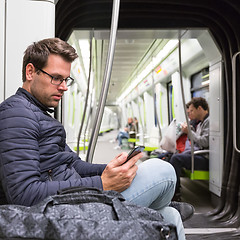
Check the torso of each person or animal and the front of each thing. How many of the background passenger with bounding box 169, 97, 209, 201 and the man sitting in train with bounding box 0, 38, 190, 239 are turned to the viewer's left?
1

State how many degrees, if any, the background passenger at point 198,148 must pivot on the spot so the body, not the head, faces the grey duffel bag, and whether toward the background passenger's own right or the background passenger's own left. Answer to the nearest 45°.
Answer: approximately 90° to the background passenger's own left

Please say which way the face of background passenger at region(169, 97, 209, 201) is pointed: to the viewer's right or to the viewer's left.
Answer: to the viewer's left

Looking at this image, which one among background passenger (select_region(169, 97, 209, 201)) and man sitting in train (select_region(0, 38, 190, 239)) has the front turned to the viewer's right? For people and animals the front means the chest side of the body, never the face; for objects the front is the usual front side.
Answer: the man sitting in train

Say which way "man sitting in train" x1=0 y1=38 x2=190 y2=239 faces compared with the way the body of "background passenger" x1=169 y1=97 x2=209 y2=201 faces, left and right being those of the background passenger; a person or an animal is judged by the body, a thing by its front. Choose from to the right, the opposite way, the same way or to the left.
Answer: the opposite way

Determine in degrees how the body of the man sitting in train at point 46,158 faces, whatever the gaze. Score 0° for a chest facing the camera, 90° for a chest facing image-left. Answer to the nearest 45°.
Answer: approximately 270°

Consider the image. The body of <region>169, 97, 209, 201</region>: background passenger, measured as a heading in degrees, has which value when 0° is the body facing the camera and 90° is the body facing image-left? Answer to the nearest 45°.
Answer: approximately 90°

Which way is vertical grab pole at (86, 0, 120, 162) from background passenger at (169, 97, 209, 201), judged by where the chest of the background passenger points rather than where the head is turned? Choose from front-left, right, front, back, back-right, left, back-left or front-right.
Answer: left

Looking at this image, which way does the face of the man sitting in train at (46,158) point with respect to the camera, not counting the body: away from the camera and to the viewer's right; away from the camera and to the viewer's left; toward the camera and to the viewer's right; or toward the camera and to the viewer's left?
toward the camera and to the viewer's right

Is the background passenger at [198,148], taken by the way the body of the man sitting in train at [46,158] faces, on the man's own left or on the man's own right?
on the man's own left
